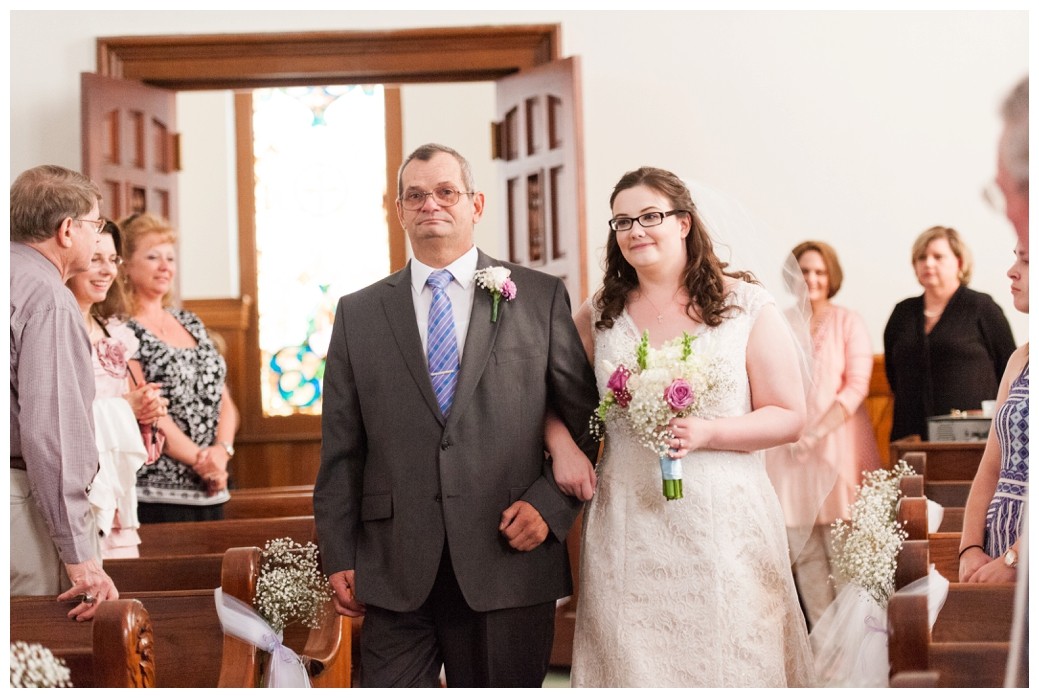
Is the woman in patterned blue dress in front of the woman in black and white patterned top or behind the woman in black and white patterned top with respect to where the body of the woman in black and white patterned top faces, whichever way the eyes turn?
in front

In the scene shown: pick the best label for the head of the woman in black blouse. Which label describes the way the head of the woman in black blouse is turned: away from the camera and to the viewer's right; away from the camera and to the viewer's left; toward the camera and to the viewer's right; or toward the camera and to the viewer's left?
toward the camera and to the viewer's left

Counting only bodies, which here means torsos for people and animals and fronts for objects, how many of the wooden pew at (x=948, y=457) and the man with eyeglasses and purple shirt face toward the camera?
1

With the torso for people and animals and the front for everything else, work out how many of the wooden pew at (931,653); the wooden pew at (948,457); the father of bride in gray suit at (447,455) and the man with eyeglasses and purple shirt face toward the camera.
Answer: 3

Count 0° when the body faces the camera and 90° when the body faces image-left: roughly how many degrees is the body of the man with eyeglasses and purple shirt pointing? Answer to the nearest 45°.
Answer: approximately 225°

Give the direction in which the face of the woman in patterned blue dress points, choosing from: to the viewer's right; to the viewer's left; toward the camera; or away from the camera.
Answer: to the viewer's left

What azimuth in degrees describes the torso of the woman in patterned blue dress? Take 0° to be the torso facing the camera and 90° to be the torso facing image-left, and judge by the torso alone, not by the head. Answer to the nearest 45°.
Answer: approximately 45°

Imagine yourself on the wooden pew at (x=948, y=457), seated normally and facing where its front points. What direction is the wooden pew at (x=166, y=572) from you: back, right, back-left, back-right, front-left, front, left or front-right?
front-right

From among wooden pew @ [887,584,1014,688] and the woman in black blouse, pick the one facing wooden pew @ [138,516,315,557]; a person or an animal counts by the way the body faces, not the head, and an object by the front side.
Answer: the woman in black blouse

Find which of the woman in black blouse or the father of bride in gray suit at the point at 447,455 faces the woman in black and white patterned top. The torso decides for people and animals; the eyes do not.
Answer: the woman in black blouse

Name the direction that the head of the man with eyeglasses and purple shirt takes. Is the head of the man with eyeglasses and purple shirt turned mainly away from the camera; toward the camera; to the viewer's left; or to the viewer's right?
to the viewer's right
